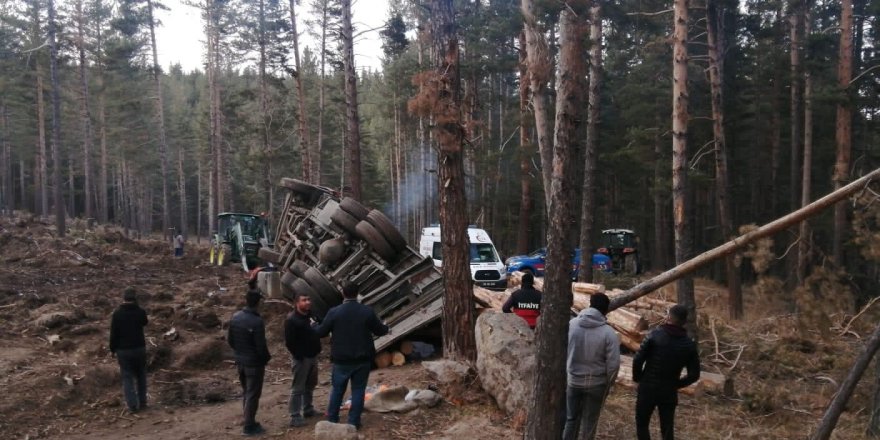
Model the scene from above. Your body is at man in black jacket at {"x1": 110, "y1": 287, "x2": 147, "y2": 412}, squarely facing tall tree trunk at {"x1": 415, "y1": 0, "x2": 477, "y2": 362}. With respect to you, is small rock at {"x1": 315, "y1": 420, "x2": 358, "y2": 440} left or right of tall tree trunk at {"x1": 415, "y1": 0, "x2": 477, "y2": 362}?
right

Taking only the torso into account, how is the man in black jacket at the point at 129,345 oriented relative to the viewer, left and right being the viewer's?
facing away from the viewer

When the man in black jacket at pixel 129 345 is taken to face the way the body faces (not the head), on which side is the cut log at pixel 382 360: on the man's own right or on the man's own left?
on the man's own right

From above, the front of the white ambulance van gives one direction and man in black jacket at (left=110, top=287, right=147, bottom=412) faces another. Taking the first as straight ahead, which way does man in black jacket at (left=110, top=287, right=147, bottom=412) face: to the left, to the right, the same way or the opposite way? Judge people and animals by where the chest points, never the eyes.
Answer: the opposite way

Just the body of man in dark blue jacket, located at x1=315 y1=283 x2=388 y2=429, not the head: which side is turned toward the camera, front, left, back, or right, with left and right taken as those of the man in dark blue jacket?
back

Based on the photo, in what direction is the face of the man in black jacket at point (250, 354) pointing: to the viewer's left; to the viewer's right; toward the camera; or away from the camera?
away from the camera

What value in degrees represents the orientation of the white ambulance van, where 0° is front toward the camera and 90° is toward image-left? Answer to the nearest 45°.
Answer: approximately 315°

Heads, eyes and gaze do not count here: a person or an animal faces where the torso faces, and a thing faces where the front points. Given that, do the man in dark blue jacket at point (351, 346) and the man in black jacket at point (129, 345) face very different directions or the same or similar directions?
same or similar directions

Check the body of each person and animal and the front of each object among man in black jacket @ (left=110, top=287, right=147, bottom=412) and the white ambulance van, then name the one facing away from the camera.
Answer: the man in black jacket

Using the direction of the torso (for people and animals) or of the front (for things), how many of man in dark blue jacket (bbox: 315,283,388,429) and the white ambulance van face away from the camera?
1
